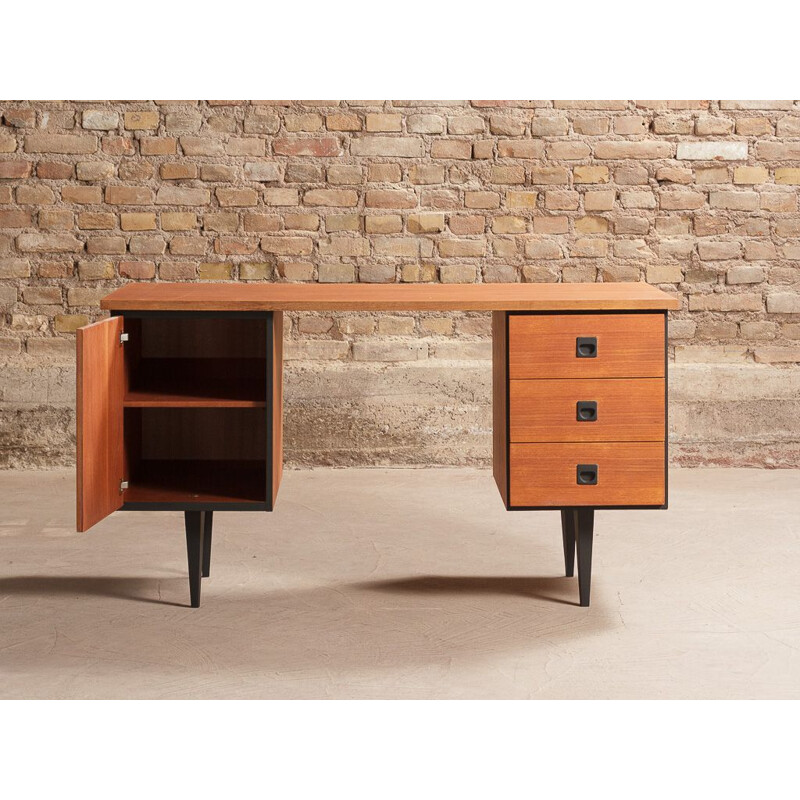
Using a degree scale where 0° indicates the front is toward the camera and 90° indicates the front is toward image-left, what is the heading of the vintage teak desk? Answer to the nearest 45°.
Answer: approximately 0°
